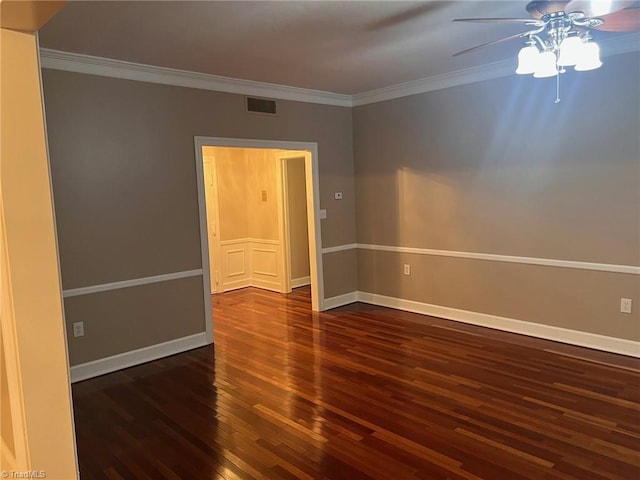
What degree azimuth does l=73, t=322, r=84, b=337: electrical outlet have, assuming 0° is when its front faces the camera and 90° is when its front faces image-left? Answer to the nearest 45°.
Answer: approximately 0°

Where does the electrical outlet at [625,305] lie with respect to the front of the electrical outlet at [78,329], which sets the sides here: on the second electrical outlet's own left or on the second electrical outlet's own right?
on the second electrical outlet's own left

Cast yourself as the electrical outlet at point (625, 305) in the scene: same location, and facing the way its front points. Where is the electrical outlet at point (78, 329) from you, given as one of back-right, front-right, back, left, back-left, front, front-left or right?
front-right

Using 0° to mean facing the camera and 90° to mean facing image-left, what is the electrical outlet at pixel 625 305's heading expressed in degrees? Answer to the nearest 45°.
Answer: approximately 0°

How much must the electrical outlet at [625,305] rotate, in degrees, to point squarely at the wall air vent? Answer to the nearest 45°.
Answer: approximately 90° to its right
